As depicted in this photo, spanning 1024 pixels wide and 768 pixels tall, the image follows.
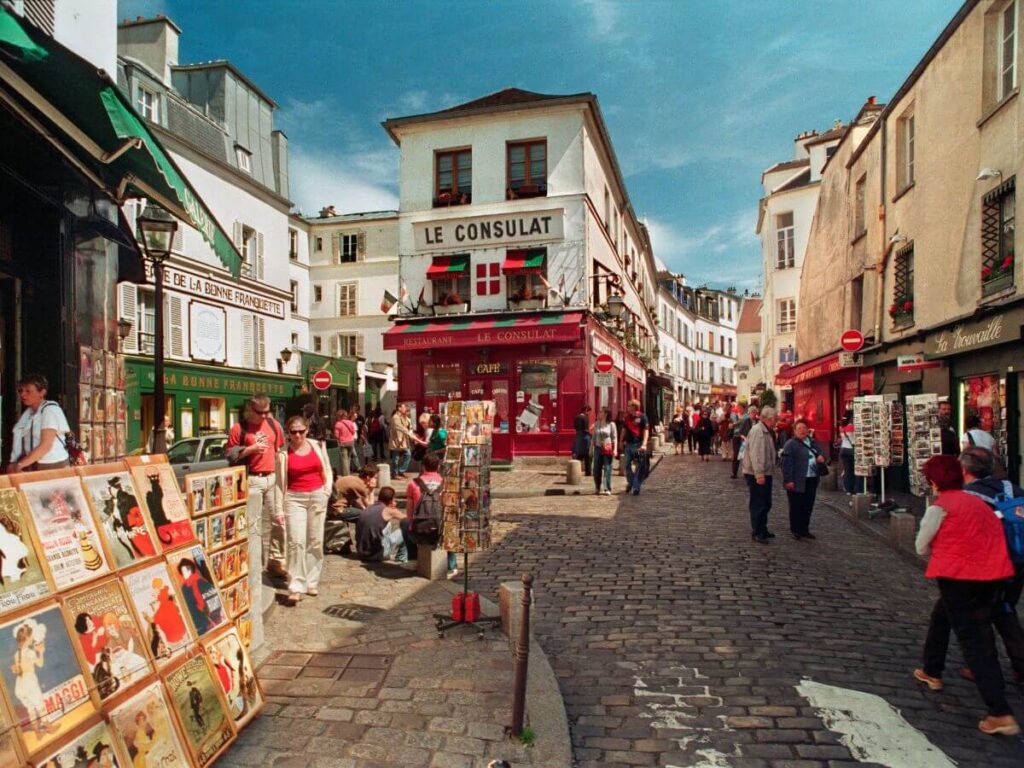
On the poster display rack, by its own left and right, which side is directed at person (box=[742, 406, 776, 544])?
left

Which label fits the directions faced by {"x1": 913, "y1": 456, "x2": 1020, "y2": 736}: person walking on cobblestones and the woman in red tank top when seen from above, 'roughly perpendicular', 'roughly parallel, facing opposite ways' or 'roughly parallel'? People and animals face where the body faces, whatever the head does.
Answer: roughly parallel, facing opposite ways

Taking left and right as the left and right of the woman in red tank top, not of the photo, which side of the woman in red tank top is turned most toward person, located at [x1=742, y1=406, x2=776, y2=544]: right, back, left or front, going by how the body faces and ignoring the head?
left

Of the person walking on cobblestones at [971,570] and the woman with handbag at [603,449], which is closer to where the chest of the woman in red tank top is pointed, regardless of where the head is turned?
the person walking on cobblestones

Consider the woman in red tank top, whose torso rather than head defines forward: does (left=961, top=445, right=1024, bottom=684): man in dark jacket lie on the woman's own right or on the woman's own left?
on the woman's own left

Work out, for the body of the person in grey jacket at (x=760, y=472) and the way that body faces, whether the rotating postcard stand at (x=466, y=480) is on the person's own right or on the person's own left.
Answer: on the person's own right

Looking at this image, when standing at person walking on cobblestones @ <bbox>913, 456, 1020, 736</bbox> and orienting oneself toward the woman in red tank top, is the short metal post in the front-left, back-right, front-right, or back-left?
front-left

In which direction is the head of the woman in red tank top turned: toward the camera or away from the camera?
toward the camera

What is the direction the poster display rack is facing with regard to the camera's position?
facing the viewer and to the right of the viewer

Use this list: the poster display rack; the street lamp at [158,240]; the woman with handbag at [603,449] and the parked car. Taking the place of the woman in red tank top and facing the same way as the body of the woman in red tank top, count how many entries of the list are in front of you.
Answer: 1

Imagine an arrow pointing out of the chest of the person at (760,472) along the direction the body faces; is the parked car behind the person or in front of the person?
behind

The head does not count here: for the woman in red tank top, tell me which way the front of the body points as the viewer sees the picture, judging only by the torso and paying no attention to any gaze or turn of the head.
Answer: toward the camera

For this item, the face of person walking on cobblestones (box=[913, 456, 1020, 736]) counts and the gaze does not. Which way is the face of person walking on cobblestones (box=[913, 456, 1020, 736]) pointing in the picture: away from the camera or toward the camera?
away from the camera

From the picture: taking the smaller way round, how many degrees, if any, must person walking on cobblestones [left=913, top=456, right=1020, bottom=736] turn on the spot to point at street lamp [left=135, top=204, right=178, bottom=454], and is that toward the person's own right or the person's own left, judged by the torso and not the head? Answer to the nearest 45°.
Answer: approximately 45° to the person's own left

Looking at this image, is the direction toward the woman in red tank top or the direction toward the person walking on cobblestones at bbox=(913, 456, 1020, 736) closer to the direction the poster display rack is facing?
the person walking on cobblestones
